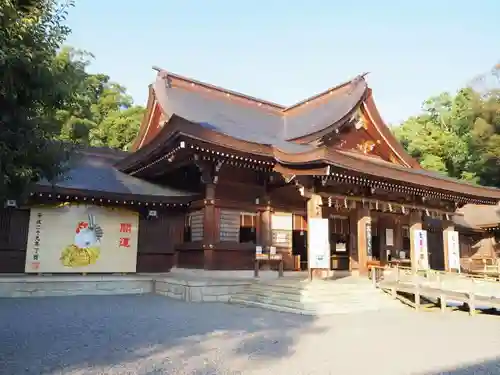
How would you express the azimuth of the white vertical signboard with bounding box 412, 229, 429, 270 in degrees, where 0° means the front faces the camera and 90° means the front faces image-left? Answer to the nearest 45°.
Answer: approximately 0°

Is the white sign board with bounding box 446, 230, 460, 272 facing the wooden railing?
yes

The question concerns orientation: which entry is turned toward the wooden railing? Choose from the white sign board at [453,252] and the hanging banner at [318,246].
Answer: the white sign board

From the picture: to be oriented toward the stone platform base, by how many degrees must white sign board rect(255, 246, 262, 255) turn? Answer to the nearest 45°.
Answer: approximately 45° to its right

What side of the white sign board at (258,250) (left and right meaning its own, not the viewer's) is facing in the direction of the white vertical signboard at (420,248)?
left

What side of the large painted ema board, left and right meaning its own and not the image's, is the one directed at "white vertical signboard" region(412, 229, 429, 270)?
left

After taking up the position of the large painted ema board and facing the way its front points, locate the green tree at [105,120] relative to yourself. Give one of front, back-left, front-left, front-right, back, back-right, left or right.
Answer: back

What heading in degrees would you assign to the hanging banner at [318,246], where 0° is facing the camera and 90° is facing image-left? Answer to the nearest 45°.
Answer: approximately 0°

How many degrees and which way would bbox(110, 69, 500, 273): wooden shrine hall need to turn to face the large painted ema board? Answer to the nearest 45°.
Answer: approximately 135° to its right

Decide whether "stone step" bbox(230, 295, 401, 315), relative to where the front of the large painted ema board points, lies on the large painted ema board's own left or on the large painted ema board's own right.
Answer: on the large painted ema board's own left
